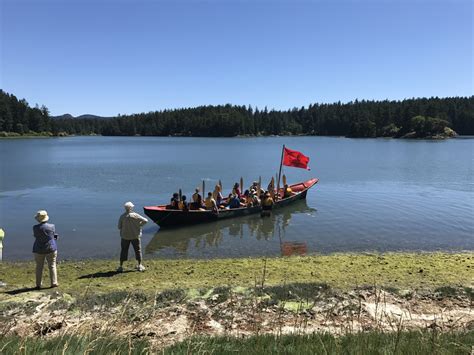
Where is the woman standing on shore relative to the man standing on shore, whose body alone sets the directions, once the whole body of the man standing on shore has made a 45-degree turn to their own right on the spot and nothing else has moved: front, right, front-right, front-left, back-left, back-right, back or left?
back

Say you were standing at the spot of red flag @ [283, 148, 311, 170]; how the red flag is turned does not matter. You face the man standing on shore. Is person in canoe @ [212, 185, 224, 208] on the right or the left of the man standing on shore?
right

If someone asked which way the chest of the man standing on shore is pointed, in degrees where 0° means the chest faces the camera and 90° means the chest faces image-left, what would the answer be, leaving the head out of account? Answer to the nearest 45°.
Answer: approximately 180°

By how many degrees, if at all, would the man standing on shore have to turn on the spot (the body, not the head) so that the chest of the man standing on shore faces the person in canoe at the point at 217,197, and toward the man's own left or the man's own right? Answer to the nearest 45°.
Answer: approximately 45° to the man's own right

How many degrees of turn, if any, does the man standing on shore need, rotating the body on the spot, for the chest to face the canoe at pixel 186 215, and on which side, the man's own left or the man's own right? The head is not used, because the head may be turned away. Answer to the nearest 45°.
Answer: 0° — they already face it
